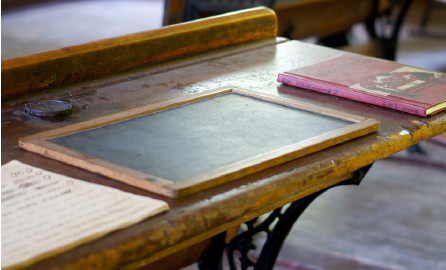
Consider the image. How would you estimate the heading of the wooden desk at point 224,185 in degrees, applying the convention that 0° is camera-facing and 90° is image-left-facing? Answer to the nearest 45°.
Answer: approximately 315°
